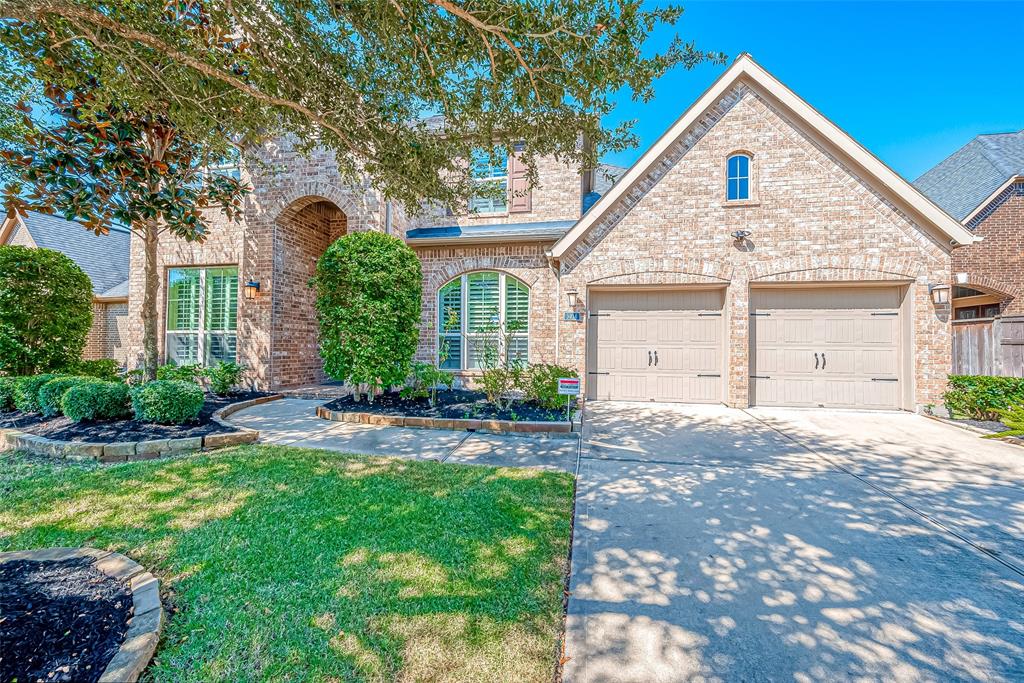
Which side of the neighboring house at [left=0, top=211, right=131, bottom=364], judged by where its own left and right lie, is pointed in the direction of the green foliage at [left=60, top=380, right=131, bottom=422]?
front

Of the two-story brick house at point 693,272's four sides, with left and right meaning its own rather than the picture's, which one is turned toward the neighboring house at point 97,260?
right

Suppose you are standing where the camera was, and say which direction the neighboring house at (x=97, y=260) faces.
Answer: facing the viewer

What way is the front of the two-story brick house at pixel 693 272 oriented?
toward the camera

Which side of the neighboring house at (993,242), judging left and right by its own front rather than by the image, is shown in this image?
front

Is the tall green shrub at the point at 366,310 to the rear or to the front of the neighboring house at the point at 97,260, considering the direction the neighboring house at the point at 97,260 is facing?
to the front

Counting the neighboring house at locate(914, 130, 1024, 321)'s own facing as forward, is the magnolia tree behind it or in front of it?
in front

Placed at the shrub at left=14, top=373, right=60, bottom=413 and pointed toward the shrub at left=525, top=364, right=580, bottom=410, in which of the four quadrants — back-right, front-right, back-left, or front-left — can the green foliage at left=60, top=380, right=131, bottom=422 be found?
front-right

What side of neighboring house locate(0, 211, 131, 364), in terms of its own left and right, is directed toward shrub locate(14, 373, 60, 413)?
front

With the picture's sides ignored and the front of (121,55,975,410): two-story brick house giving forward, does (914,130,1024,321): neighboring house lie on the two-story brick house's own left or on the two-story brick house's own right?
on the two-story brick house's own left

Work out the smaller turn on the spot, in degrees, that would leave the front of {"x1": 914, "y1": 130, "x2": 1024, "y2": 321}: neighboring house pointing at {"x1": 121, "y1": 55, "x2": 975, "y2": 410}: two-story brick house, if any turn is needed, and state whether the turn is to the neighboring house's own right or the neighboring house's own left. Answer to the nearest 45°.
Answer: approximately 45° to the neighboring house's own right

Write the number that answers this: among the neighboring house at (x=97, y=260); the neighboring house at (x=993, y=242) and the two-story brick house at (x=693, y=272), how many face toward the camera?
3

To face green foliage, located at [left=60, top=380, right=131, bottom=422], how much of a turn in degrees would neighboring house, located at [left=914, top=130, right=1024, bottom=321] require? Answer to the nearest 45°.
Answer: approximately 45° to its right

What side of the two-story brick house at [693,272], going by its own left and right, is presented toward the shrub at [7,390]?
right

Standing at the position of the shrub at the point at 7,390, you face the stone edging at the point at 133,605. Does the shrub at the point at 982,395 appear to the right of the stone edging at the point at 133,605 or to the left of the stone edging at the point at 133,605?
left

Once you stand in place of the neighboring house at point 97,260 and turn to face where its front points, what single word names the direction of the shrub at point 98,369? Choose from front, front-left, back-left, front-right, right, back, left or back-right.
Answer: front
